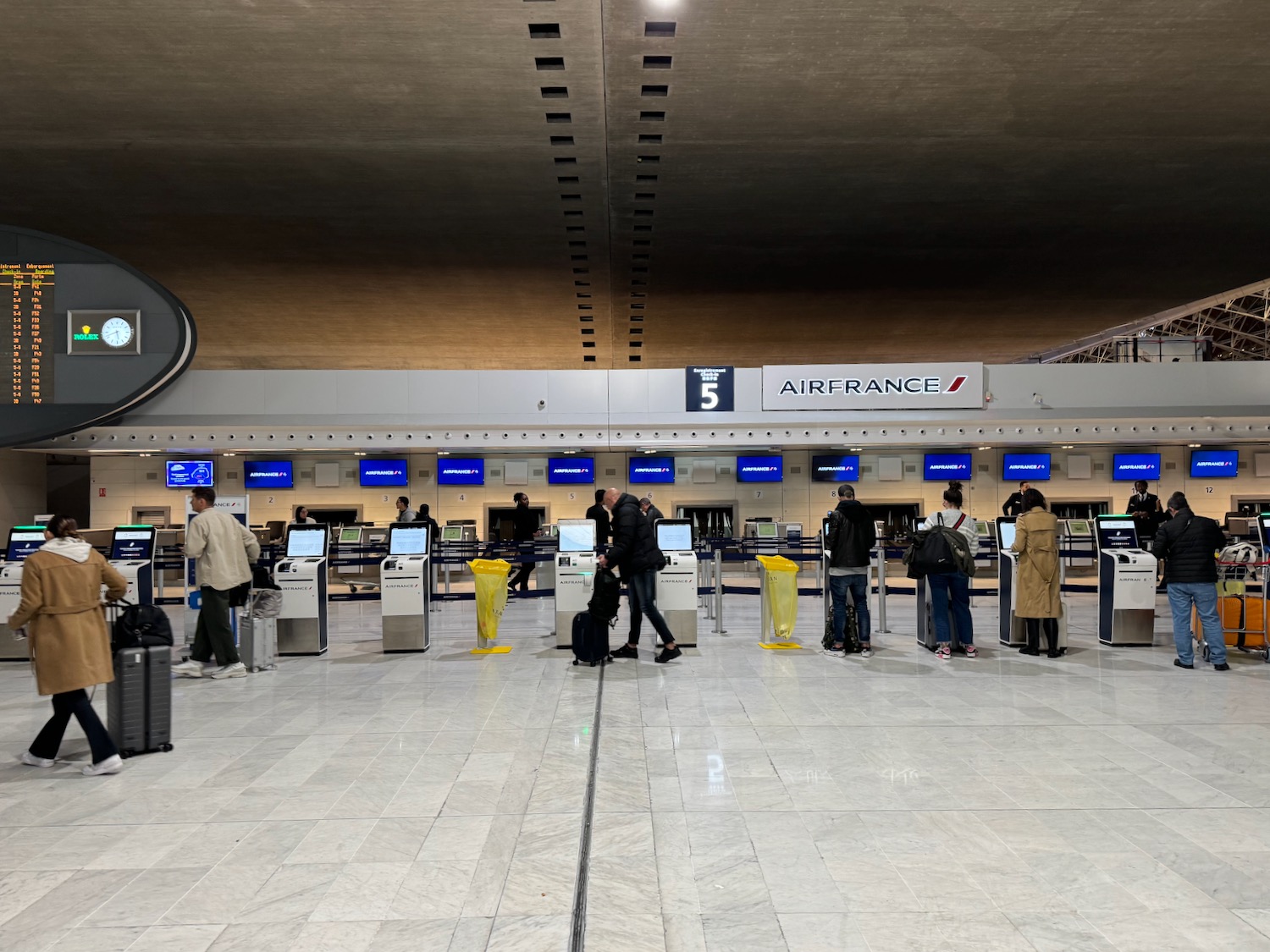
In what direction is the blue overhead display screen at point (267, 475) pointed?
toward the camera

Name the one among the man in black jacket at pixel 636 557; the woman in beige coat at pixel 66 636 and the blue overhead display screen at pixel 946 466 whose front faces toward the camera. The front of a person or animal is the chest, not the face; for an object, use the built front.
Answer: the blue overhead display screen

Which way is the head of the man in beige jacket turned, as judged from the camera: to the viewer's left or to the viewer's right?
to the viewer's left

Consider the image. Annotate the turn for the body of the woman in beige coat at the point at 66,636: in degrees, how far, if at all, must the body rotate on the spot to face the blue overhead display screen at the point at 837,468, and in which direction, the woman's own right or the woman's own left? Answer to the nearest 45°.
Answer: approximately 90° to the woman's own right

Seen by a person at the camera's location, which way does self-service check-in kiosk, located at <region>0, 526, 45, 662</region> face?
facing the viewer

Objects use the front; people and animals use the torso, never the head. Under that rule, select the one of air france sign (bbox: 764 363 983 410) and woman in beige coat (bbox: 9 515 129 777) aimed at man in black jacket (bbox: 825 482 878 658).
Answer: the air france sign

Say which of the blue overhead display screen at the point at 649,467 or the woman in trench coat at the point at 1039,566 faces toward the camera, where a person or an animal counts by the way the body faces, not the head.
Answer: the blue overhead display screen

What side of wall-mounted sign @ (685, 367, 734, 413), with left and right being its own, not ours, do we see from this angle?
front

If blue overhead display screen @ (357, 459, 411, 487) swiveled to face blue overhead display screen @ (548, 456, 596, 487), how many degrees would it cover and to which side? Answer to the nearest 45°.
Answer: approximately 90° to its left
